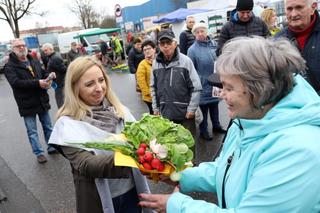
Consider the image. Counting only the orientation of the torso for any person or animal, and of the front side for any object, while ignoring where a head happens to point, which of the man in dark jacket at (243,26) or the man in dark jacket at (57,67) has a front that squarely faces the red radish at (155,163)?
the man in dark jacket at (243,26)

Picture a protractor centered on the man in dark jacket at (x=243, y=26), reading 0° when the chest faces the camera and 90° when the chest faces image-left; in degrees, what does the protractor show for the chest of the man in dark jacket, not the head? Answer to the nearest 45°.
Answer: approximately 0°

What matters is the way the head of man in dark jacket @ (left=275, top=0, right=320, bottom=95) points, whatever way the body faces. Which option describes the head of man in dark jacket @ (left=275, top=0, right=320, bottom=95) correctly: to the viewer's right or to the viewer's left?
to the viewer's left

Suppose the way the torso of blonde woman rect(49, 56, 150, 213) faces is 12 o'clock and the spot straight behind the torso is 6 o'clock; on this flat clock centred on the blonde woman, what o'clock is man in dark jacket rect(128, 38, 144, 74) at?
The man in dark jacket is roughly at 8 o'clock from the blonde woman.

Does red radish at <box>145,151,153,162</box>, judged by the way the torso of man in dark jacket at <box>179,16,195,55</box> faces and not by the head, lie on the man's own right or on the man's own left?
on the man's own right

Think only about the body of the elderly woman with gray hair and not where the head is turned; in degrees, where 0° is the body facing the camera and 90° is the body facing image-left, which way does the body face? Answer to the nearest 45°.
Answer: approximately 90°

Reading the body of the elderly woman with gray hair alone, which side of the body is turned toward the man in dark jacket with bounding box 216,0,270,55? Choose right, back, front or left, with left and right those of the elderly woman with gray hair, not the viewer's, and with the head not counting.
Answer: right
